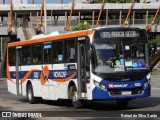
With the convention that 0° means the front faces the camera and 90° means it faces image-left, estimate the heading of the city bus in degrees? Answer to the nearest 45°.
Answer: approximately 315°
